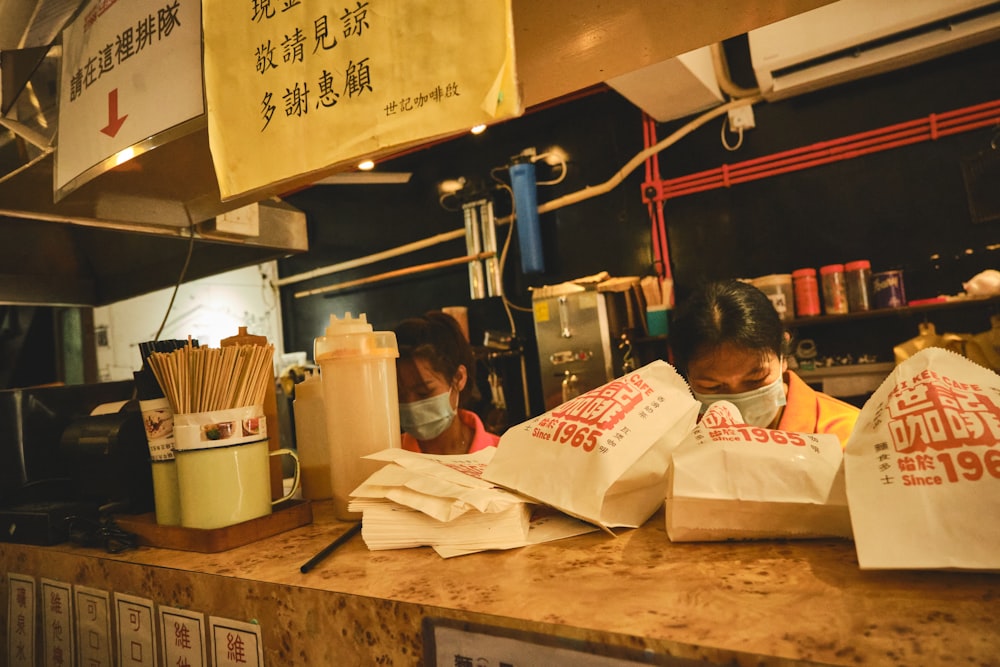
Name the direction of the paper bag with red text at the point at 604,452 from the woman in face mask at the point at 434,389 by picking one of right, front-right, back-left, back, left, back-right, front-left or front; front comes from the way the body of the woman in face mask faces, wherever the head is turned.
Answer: front-left

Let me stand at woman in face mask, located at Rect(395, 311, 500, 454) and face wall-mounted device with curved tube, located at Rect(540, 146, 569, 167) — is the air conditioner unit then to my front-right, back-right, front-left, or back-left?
front-right

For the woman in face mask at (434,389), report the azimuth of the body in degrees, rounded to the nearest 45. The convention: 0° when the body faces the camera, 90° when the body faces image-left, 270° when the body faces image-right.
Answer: approximately 45°

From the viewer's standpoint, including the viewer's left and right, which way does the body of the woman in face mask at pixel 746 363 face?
facing the viewer and to the left of the viewer

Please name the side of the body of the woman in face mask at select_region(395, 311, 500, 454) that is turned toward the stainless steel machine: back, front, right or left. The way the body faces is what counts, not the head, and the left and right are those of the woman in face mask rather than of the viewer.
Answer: back

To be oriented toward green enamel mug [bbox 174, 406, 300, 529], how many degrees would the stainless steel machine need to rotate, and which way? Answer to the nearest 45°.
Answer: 0° — it already faces it

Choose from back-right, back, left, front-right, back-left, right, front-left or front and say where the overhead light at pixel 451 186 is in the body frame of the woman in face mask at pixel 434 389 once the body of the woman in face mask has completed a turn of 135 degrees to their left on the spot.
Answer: left

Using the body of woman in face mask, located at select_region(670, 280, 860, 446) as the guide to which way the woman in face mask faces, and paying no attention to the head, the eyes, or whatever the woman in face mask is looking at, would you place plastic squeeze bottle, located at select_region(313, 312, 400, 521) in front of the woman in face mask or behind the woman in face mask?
in front

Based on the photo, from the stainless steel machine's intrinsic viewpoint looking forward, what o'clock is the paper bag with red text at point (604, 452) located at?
The paper bag with red text is roughly at 12 o'clock from the stainless steel machine.

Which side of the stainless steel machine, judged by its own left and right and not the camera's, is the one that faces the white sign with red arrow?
front

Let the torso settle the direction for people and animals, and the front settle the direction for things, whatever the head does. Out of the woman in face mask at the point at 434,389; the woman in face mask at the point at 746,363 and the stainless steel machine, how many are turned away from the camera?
0

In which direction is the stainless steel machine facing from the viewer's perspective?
toward the camera

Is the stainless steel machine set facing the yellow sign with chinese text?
yes

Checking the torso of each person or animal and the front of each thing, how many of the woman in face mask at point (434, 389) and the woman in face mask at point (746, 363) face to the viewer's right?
0

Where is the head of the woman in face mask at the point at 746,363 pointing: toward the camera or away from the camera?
toward the camera

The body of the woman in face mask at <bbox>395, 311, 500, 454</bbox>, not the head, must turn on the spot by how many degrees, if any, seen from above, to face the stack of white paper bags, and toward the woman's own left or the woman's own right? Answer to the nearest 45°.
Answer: approximately 45° to the woman's own left
